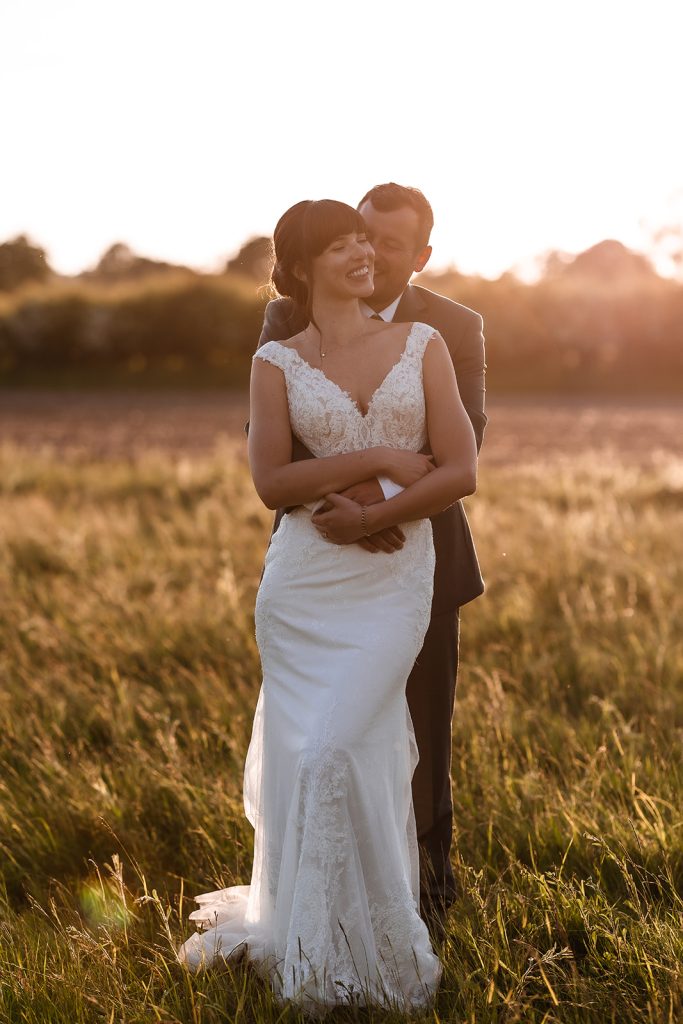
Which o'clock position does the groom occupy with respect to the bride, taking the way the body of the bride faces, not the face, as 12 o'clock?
The groom is roughly at 7 o'clock from the bride.

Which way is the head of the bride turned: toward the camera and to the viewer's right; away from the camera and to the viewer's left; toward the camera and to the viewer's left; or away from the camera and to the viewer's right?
toward the camera and to the viewer's right

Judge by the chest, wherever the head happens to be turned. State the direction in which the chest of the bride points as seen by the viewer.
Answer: toward the camera

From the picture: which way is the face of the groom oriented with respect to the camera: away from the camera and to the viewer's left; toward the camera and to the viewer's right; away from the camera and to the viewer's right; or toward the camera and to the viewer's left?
toward the camera and to the viewer's left
